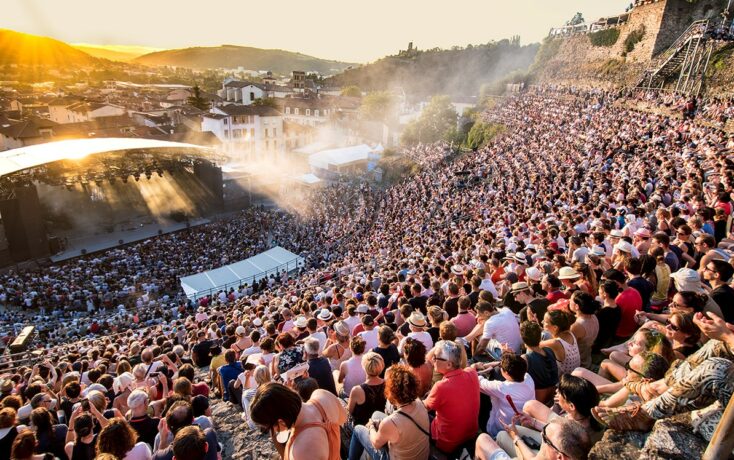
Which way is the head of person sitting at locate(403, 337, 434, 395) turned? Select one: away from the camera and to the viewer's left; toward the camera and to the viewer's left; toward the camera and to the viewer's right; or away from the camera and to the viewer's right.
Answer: away from the camera and to the viewer's left

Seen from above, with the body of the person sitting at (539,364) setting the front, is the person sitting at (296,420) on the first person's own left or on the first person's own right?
on the first person's own left

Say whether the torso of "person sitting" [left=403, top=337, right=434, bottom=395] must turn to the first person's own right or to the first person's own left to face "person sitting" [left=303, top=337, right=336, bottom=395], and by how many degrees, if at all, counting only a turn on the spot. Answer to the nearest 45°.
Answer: approximately 45° to the first person's own left

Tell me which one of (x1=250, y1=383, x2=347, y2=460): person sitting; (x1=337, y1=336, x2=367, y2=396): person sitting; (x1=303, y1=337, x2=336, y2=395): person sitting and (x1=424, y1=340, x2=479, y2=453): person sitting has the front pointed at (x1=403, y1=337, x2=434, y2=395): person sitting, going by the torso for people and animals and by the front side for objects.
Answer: (x1=424, y1=340, x2=479, y2=453): person sitting

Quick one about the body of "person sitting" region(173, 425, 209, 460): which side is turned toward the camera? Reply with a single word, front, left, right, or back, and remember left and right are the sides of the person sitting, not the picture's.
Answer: back

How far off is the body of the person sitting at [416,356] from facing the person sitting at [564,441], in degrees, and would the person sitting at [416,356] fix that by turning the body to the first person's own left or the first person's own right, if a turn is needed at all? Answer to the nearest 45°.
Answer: approximately 180°

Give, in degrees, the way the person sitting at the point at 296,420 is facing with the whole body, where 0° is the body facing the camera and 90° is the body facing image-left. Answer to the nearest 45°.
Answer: approximately 135°

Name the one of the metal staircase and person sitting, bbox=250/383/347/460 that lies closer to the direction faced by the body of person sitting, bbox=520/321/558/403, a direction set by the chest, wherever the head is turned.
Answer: the metal staircase

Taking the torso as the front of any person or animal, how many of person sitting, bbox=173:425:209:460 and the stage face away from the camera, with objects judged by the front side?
1

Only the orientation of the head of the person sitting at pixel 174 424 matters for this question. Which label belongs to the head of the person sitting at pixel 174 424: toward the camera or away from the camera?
away from the camera

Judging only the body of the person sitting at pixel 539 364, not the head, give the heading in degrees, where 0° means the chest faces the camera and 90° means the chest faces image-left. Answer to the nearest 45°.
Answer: approximately 135°

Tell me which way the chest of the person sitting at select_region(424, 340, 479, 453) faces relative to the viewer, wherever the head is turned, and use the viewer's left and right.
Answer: facing away from the viewer and to the left of the viewer

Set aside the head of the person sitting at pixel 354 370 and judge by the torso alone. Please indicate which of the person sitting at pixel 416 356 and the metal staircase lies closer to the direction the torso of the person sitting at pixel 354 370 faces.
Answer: the metal staircase

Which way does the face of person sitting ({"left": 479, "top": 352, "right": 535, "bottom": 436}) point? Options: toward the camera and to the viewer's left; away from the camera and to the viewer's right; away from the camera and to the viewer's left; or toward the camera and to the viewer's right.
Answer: away from the camera and to the viewer's left

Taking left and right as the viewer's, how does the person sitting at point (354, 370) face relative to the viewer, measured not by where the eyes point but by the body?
facing away from the viewer and to the left of the viewer

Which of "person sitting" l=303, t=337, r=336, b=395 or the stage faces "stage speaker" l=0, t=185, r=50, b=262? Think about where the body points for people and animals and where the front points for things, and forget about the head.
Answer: the person sitting

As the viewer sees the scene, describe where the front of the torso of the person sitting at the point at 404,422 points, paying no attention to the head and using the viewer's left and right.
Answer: facing away from the viewer and to the left of the viewer
